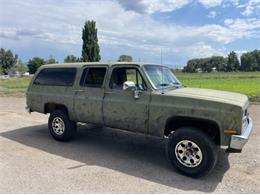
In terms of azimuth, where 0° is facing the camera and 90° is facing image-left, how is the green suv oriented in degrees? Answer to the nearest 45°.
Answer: approximately 315°

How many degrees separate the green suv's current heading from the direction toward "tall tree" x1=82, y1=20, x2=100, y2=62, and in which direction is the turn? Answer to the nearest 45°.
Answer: approximately 135° to its left
